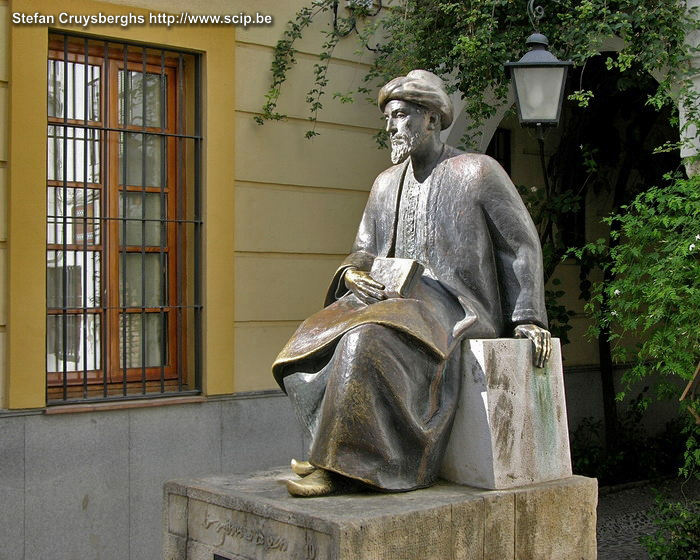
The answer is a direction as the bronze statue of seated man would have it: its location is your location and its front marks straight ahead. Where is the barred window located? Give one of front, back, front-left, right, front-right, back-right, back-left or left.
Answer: right

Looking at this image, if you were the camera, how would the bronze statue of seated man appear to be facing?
facing the viewer and to the left of the viewer

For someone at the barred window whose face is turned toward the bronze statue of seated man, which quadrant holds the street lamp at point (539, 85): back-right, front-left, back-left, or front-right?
front-left

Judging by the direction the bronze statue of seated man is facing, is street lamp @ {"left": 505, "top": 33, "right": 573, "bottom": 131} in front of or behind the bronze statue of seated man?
behind

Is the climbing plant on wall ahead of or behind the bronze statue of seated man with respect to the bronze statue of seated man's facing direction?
behind
